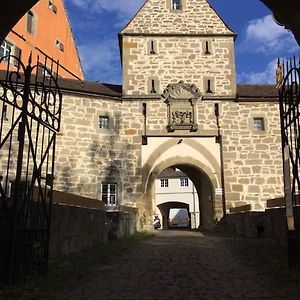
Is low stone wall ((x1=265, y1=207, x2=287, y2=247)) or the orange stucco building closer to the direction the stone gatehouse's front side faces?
the low stone wall

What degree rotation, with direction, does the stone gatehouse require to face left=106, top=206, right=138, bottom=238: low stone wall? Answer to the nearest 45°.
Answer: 0° — it already faces it

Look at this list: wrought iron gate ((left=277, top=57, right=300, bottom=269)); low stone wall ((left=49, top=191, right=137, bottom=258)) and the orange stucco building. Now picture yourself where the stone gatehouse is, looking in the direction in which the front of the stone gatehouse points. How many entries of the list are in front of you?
2

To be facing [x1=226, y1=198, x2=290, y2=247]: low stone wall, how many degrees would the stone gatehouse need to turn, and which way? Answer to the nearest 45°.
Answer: approximately 45° to its left

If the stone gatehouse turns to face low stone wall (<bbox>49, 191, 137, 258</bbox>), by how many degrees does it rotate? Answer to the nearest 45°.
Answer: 0° — it already faces it

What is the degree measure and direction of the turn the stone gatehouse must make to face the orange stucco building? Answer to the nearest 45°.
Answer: approximately 135° to its right

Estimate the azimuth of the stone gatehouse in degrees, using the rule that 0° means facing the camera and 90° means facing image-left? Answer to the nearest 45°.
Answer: approximately 0°

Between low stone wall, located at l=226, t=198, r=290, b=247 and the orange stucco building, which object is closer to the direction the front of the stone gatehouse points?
the low stone wall

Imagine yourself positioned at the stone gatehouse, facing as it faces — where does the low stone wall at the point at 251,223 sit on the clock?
The low stone wall is roughly at 11 o'clock from the stone gatehouse.
